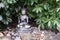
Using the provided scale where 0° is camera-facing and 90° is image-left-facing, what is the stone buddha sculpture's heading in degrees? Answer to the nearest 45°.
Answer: approximately 0°
